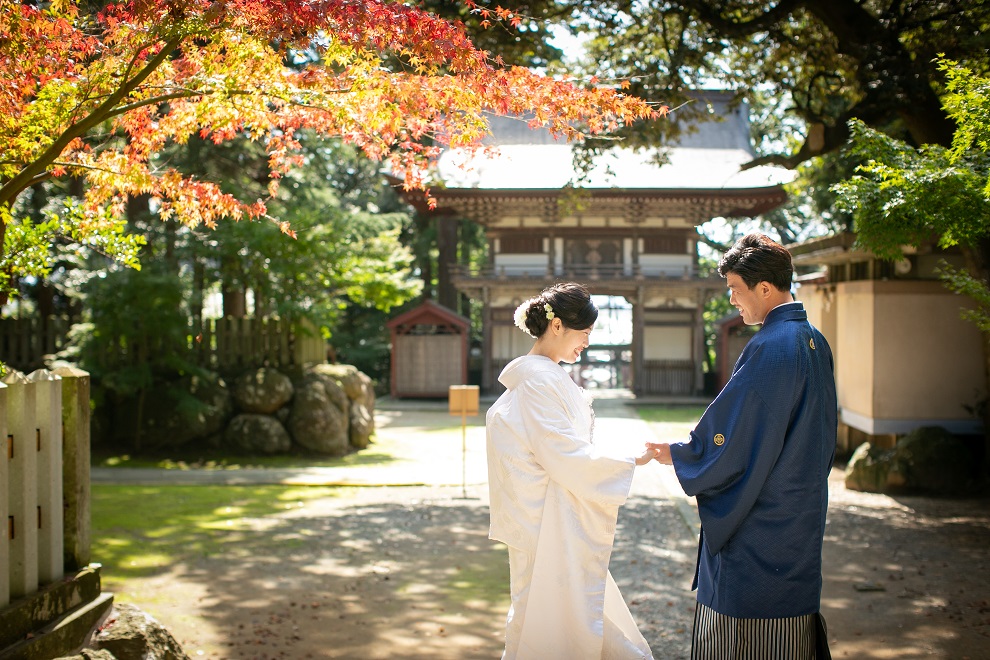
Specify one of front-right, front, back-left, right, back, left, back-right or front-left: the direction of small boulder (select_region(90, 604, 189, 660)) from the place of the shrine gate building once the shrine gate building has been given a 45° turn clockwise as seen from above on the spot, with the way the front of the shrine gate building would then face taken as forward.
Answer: front-left

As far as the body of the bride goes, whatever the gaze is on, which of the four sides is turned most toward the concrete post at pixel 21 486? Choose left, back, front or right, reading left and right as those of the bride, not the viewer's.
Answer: back

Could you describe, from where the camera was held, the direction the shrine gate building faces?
facing the viewer

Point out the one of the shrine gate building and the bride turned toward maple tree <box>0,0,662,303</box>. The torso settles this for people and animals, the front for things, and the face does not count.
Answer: the shrine gate building

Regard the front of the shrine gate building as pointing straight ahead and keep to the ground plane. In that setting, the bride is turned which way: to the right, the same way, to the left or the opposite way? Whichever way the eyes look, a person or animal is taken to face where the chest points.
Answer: to the left

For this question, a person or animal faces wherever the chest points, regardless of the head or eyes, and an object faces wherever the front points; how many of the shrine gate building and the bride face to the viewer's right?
1

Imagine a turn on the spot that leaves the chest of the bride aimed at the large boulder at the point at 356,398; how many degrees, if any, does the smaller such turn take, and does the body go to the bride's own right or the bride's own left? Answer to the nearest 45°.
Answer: approximately 90° to the bride's own left

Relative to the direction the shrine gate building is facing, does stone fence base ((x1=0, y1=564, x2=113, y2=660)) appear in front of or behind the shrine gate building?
in front

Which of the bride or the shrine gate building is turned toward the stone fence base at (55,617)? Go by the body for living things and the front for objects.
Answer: the shrine gate building

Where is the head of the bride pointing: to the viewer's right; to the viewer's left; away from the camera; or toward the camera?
to the viewer's right

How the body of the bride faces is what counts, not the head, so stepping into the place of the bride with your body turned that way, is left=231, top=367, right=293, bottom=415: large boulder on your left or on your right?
on your left

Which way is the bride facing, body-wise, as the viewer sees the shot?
to the viewer's right

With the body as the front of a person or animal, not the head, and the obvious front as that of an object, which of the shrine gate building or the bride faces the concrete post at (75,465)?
the shrine gate building
